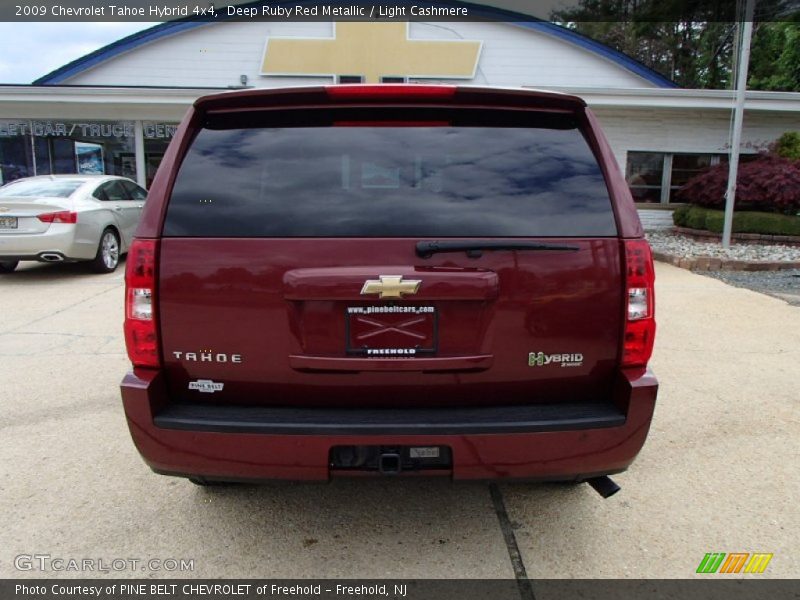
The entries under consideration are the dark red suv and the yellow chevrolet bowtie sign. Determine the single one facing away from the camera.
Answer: the dark red suv

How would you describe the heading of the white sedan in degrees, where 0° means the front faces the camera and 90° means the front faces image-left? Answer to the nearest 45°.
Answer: approximately 225°

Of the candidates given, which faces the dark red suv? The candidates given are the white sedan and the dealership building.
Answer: the dealership building

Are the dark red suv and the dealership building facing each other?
yes

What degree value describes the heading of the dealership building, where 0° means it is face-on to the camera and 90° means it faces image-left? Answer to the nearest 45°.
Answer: approximately 0°

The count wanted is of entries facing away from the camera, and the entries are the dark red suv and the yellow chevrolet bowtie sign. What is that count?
1

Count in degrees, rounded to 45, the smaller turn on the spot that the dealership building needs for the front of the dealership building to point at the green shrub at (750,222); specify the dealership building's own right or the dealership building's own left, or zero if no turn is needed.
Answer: approximately 45° to the dealership building's own left

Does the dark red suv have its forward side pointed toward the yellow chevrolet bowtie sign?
yes

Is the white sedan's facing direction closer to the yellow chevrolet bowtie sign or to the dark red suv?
the yellow chevrolet bowtie sign

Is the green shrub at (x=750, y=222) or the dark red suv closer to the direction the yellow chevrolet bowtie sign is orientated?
the dark red suv

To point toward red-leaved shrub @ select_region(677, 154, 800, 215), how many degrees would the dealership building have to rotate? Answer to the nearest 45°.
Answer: approximately 45° to its left

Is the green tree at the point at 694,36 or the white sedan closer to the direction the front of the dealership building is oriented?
the white sedan

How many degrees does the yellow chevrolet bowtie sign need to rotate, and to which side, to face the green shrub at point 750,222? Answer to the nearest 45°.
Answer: approximately 45° to its left

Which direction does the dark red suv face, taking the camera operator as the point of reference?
facing away from the viewer

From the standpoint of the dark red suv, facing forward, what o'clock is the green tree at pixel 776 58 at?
The green tree is roughly at 1 o'clock from the dark red suv.

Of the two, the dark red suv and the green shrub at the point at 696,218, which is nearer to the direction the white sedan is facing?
the green shrub

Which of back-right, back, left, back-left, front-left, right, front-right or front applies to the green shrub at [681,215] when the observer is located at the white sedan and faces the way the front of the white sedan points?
front-right

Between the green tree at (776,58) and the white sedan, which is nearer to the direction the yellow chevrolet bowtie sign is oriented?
the white sedan
